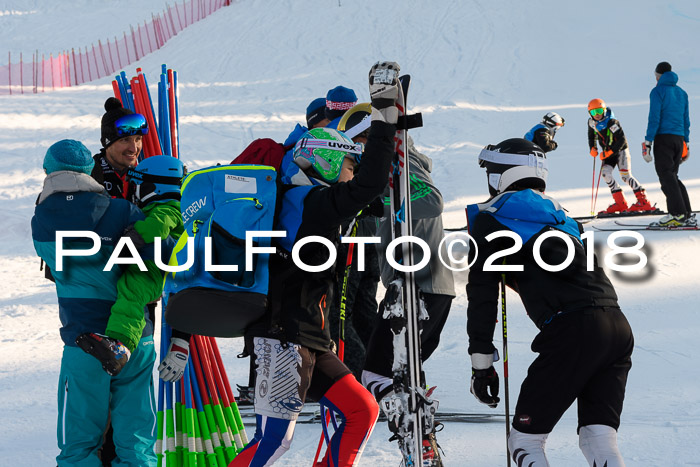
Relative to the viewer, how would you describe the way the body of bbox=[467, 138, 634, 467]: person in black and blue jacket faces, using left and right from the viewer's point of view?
facing away from the viewer and to the left of the viewer

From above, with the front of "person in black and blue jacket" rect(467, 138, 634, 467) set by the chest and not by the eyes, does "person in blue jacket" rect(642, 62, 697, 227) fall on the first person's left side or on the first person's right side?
on the first person's right side

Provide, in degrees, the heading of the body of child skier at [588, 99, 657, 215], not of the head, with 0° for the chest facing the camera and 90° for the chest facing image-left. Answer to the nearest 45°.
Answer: approximately 45°

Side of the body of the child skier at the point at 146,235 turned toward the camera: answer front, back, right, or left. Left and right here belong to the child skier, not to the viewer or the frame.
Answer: left

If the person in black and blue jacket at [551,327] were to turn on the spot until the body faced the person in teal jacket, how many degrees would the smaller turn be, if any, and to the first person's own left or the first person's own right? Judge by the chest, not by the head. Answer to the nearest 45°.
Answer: approximately 45° to the first person's own left

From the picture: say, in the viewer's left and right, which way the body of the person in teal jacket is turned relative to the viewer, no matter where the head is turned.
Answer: facing away from the viewer

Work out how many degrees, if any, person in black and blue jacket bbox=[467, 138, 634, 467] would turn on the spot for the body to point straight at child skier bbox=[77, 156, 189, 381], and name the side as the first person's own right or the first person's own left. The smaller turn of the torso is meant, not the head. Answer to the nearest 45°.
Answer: approximately 45° to the first person's own left

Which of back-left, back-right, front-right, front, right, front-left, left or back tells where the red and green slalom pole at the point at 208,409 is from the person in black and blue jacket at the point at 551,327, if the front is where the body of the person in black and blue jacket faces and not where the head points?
front-left
